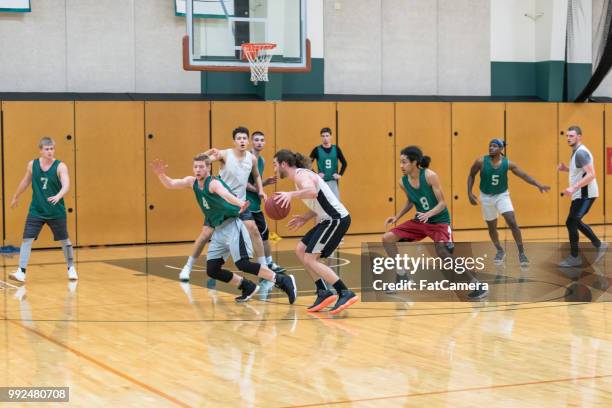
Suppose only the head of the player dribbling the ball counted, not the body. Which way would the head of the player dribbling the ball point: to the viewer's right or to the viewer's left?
to the viewer's left

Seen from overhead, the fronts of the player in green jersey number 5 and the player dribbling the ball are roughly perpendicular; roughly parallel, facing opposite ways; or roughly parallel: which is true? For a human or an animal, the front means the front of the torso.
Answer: roughly perpendicular

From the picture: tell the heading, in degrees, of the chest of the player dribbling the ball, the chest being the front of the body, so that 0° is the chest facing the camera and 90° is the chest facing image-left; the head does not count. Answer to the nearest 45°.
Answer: approximately 90°

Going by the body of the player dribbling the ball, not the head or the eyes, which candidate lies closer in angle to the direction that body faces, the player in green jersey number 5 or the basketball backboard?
the basketball backboard

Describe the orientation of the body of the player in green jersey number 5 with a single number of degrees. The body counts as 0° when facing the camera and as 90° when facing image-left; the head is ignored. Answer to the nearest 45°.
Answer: approximately 0°

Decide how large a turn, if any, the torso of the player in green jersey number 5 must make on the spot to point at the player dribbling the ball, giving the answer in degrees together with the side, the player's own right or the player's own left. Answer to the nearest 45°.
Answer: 0° — they already face them

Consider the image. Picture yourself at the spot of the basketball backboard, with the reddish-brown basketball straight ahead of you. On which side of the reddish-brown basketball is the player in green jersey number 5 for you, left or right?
left

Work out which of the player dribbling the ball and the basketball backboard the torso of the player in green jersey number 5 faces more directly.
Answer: the player dribbling the ball

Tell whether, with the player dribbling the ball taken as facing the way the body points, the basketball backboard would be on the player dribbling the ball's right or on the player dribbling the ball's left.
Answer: on the player dribbling the ball's right

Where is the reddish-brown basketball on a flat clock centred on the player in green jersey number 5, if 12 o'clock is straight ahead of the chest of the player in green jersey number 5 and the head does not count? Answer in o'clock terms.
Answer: The reddish-brown basketball is roughly at 1 o'clock from the player in green jersey number 5.

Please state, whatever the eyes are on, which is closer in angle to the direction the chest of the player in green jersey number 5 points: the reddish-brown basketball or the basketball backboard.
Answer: the reddish-brown basketball
